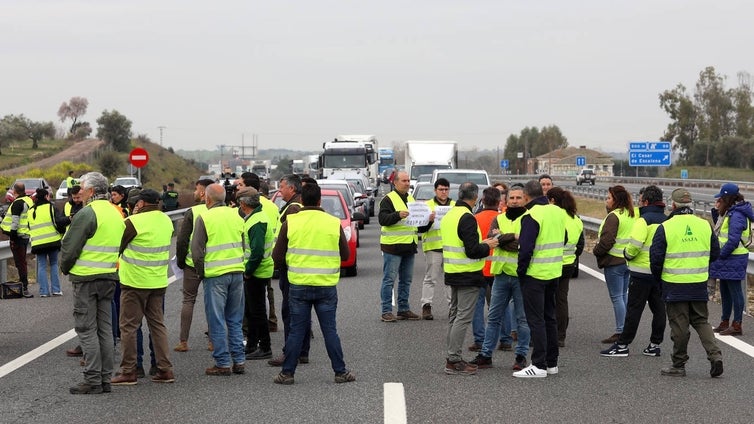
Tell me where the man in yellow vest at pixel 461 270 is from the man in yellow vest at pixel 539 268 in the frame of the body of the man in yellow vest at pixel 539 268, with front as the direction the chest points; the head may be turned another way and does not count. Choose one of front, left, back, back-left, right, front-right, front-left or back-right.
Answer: front-left

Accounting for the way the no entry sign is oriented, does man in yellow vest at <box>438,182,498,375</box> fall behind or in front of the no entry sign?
in front

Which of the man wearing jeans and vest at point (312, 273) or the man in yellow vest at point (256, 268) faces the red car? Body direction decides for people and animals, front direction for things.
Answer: the man wearing jeans and vest

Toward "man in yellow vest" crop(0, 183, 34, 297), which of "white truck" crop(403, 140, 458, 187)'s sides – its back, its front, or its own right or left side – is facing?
front

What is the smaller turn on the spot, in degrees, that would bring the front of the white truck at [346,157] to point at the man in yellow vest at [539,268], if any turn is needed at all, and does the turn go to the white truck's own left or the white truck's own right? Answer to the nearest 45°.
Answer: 0° — it already faces them

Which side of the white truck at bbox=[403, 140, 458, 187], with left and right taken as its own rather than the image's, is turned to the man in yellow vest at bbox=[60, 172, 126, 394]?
front

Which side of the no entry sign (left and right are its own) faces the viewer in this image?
front

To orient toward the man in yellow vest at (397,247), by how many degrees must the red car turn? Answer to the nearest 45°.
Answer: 0° — it already faces them

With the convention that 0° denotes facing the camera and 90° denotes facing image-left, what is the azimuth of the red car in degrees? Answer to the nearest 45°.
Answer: approximately 0°

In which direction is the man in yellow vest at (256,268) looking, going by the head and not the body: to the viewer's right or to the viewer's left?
to the viewer's left

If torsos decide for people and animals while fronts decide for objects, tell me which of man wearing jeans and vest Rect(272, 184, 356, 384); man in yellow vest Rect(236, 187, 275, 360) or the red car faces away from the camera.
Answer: the man wearing jeans and vest

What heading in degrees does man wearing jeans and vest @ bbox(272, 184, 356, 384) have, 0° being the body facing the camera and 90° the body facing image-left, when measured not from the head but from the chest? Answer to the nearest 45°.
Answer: approximately 180°

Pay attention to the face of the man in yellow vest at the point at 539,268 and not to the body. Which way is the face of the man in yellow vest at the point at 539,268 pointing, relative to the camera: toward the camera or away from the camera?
away from the camera

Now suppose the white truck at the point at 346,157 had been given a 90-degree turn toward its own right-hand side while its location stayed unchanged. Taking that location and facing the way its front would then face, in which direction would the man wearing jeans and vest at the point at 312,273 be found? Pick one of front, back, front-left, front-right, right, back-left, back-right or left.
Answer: left
